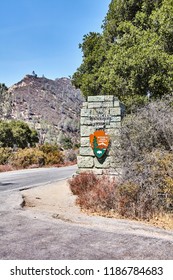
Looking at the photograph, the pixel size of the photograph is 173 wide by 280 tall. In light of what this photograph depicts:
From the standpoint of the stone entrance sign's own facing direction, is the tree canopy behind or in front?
behind

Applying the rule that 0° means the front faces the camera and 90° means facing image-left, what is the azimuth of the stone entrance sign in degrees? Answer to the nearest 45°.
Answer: approximately 0°

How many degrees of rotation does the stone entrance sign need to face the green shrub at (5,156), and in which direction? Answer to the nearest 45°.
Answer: approximately 135° to its right
